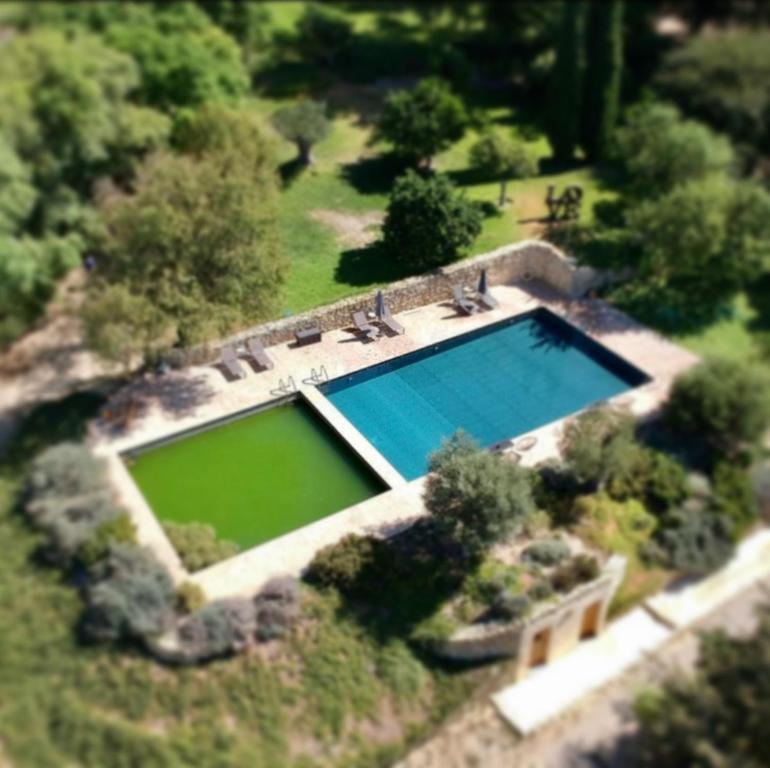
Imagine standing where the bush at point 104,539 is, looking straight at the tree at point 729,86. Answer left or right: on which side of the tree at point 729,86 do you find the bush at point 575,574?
right

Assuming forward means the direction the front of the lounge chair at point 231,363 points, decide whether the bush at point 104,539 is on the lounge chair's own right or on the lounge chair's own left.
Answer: on the lounge chair's own right

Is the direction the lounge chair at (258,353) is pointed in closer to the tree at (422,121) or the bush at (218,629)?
the bush

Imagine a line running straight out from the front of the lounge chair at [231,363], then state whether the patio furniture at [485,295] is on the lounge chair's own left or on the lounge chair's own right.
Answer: on the lounge chair's own left

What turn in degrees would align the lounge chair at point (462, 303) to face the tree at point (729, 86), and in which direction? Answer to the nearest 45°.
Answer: approximately 90° to its left

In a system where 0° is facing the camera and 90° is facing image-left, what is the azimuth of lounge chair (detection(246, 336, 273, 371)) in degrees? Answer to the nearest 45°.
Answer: approximately 315°

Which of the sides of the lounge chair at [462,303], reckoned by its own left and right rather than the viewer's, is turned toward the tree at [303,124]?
back

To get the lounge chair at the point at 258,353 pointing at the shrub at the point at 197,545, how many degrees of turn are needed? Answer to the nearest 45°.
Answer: approximately 45° to its right

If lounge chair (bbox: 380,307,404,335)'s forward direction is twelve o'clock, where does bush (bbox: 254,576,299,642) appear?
The bush is roughly at 2 o'clock from the lounge chair.

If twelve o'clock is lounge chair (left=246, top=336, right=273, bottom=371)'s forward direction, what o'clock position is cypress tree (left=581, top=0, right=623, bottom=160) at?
The cypress tree is roughly at 9 o'clock from the lounge chair.

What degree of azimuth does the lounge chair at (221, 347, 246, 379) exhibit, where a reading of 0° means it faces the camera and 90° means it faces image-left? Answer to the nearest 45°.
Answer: approximately 315°
